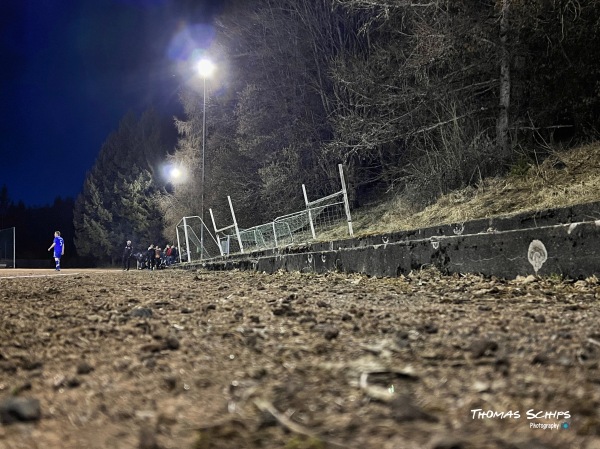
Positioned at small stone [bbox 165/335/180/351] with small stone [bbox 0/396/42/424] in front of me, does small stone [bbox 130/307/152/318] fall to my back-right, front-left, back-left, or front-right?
back-right

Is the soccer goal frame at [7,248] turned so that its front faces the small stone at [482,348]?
yes

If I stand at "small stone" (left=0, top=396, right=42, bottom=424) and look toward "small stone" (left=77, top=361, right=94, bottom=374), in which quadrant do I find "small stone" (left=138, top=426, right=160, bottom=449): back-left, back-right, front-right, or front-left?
back-right

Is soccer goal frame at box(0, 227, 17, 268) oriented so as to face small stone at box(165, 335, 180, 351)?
yes

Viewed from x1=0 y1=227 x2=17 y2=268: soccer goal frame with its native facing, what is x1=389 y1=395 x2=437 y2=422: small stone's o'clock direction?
The small stone is roughly at 12 o'clock from the soccer goal frame.

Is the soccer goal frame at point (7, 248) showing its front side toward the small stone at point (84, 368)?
yes

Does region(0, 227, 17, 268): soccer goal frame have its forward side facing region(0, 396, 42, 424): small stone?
yes

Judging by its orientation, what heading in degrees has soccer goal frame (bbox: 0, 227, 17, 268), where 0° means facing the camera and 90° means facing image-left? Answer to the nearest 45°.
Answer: approximately 0°

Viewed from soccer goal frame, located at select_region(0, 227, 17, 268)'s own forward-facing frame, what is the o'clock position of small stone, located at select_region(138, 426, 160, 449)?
The small stone is roughly at 12 o'clock from the soccer goal frame.
